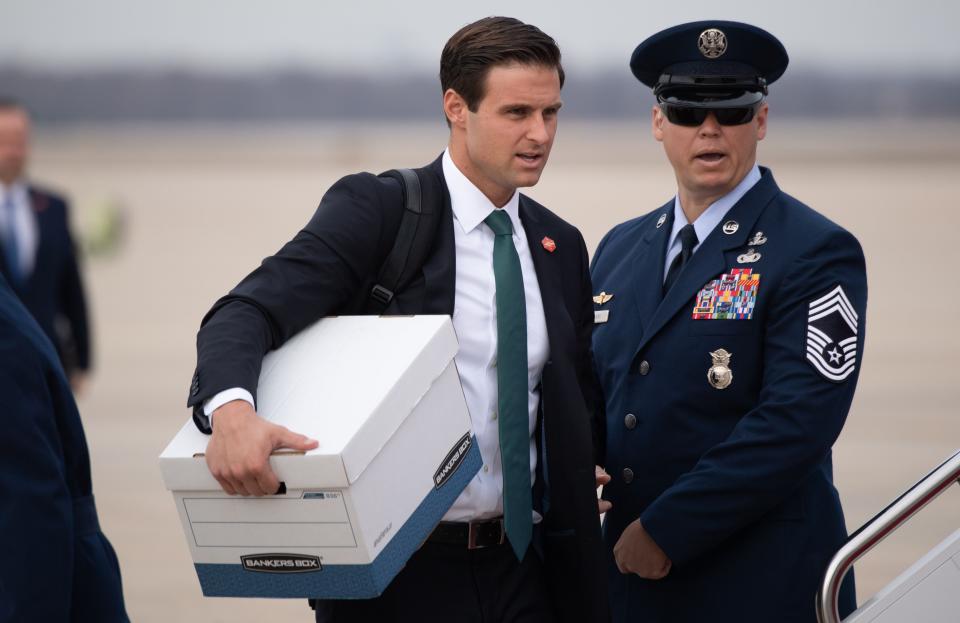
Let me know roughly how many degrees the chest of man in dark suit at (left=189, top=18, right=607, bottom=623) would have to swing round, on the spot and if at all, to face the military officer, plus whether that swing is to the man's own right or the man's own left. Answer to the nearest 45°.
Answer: approximately 45° to the man's own left

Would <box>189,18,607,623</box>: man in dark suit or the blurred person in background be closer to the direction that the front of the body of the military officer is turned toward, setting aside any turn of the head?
the man in dark suit

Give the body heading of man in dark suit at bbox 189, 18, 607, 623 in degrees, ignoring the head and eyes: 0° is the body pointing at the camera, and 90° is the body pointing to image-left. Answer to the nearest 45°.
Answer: approximately 315°

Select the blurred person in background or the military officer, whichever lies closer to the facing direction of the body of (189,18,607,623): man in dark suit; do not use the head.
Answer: the military officer

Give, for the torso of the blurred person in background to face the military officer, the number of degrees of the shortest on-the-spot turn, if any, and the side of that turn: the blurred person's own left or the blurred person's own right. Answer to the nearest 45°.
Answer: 0° — they already face them
